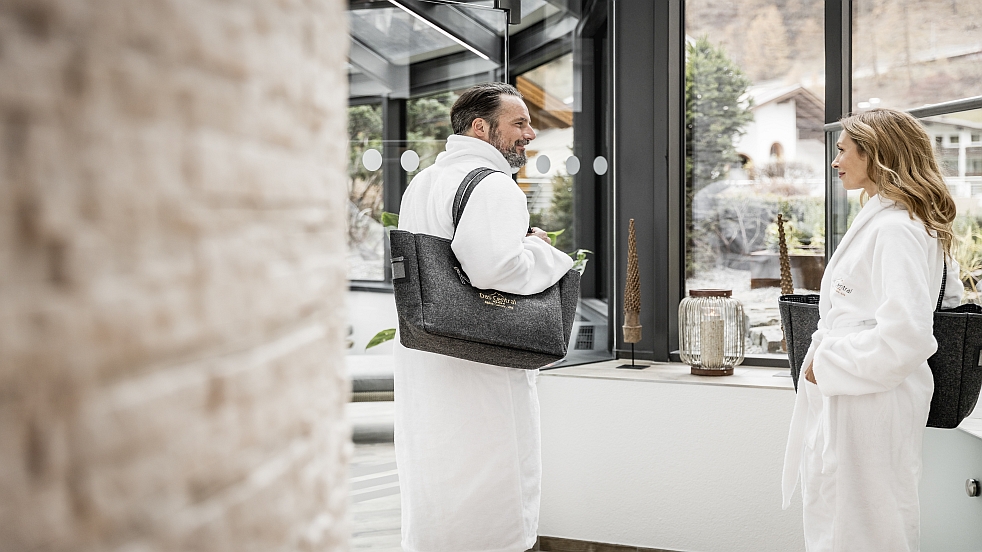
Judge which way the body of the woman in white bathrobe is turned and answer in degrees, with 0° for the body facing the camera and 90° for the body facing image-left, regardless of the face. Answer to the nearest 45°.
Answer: approximately 90°

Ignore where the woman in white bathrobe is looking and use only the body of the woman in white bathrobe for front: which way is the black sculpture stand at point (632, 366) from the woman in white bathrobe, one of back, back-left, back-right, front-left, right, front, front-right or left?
front-right

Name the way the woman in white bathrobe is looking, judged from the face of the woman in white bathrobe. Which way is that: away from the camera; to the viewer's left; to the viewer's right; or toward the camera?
to the viewer's left

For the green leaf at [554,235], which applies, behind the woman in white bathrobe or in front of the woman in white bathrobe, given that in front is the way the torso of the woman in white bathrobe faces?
in front

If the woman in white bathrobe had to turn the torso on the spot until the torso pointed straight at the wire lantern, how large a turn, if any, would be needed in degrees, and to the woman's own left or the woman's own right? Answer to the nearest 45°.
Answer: approximately 45° to the woman's own right

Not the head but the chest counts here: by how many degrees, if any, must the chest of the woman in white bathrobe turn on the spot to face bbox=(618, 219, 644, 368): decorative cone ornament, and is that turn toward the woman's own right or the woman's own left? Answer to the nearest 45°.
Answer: approximately 45° to the woman's own right

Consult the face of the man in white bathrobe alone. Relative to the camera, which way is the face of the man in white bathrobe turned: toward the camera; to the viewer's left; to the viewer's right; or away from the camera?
to the viewer's right

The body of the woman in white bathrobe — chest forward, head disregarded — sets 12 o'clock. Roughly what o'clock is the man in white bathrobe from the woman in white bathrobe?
The man in white bathrobe is roughly at 11 o'clock from the woman in white bathrobe.
